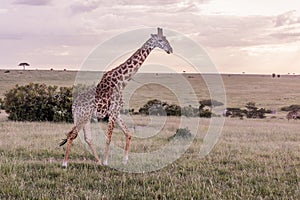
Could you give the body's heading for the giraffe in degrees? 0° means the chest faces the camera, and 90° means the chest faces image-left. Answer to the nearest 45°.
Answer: approximately 270°

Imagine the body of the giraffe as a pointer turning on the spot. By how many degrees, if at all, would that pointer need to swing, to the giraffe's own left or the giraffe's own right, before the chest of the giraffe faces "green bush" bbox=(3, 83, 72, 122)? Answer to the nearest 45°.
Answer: approximately 90° to the giraffe's own left

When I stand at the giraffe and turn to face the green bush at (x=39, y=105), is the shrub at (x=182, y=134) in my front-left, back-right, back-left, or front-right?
front-right

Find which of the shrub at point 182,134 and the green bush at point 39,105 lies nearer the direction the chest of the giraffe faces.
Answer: the shrub

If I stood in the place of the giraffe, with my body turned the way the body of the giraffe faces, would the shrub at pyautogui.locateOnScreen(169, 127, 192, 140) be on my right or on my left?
on my left
